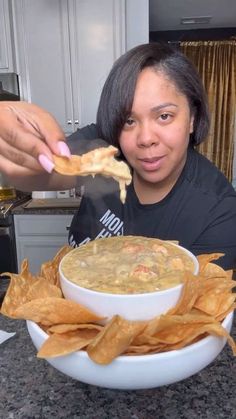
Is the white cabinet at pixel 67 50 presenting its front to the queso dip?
yes

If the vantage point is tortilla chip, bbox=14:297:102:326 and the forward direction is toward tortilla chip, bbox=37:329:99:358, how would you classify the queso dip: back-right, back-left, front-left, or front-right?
back-left

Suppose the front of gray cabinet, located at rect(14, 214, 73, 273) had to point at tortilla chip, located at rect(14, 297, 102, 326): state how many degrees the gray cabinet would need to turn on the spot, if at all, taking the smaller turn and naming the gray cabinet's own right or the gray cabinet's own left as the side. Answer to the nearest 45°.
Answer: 0° — it already faces it

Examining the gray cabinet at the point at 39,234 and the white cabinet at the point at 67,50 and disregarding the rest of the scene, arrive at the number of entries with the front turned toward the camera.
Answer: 2

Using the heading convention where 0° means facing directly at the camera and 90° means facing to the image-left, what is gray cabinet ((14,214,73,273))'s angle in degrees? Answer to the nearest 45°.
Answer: approximately 0°

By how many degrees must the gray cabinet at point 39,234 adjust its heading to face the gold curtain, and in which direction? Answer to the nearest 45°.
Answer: approximately 135° to its left

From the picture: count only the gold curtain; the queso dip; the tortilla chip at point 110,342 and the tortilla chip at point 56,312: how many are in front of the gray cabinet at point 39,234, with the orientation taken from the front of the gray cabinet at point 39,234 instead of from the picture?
3

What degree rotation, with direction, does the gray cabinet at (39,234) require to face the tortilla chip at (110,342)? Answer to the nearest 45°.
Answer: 0° — it already faces it

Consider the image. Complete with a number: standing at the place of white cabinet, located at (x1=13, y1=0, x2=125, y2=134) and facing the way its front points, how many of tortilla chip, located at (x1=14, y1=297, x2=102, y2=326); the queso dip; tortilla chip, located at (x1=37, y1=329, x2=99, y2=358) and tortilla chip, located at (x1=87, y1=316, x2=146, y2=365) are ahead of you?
4

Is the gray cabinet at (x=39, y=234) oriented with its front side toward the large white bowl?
yes
